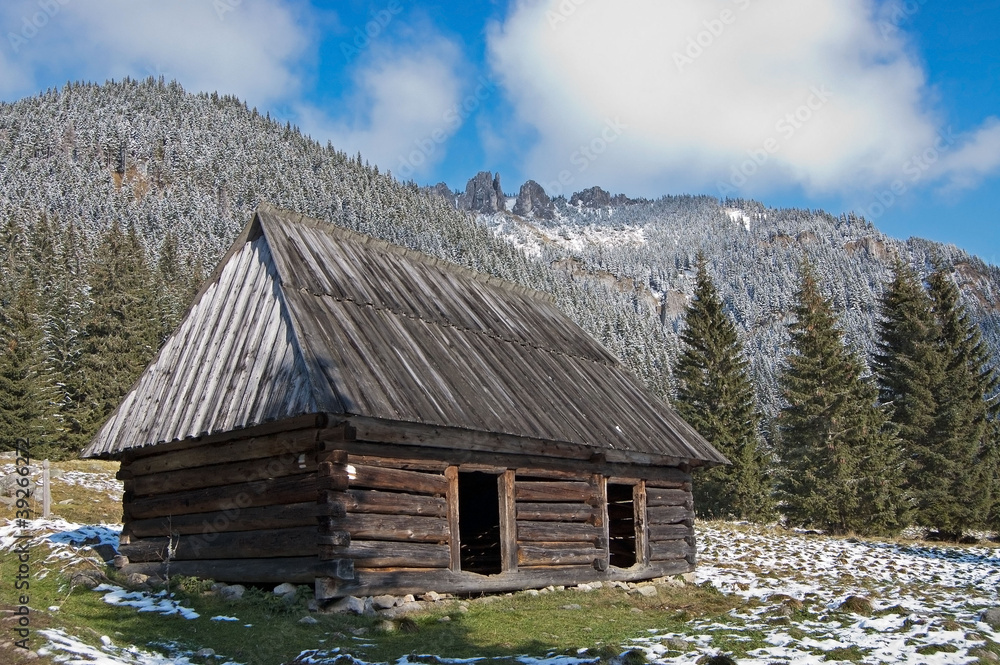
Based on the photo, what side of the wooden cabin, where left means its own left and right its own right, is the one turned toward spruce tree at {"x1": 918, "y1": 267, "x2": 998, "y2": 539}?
left

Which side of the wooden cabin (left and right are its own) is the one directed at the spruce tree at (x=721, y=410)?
left

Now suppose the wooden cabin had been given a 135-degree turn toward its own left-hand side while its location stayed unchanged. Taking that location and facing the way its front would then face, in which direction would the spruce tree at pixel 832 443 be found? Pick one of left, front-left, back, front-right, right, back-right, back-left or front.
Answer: front-right

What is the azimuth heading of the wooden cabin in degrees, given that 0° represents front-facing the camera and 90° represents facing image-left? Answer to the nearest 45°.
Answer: approximately 315°

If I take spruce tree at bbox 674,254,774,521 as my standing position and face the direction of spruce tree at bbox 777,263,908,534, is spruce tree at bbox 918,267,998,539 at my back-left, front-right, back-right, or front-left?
front-left

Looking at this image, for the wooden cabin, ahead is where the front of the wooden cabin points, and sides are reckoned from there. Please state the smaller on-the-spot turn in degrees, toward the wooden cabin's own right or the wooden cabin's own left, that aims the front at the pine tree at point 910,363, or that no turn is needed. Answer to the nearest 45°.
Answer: approximately 90° to the wooden cabin's own left
